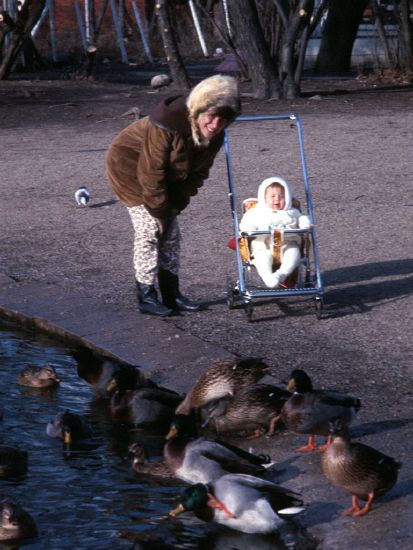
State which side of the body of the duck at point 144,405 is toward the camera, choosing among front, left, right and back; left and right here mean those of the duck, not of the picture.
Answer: left

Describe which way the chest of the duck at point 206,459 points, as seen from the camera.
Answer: to the viewer's left

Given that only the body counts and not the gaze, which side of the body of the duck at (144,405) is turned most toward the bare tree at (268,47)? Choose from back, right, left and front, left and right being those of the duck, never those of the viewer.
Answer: right

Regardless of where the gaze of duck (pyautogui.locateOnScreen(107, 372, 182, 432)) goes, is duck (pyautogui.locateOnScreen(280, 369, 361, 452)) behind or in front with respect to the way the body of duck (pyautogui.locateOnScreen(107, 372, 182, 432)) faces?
behind

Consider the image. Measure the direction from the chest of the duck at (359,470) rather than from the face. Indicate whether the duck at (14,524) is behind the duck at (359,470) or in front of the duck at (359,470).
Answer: in front

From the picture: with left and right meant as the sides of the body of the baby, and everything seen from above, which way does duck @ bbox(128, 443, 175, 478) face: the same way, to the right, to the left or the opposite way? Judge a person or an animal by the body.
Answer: to the right

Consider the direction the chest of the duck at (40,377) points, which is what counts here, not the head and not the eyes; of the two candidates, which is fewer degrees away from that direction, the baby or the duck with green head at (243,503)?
the baby

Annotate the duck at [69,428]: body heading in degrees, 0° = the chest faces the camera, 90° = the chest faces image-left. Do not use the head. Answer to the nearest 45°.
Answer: approximately 0°

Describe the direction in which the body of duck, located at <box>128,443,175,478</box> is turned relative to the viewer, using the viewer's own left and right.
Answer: facing to the left of the viewer

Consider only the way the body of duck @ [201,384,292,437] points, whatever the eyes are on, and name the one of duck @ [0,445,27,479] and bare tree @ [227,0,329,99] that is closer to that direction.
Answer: the duck

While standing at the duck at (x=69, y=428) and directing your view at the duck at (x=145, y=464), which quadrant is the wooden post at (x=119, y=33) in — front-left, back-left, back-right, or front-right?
back-left

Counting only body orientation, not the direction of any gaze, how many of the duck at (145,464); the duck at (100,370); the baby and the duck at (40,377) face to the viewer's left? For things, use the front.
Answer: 2

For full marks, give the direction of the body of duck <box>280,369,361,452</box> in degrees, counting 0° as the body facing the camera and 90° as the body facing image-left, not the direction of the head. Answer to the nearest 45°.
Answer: approximately 90°
